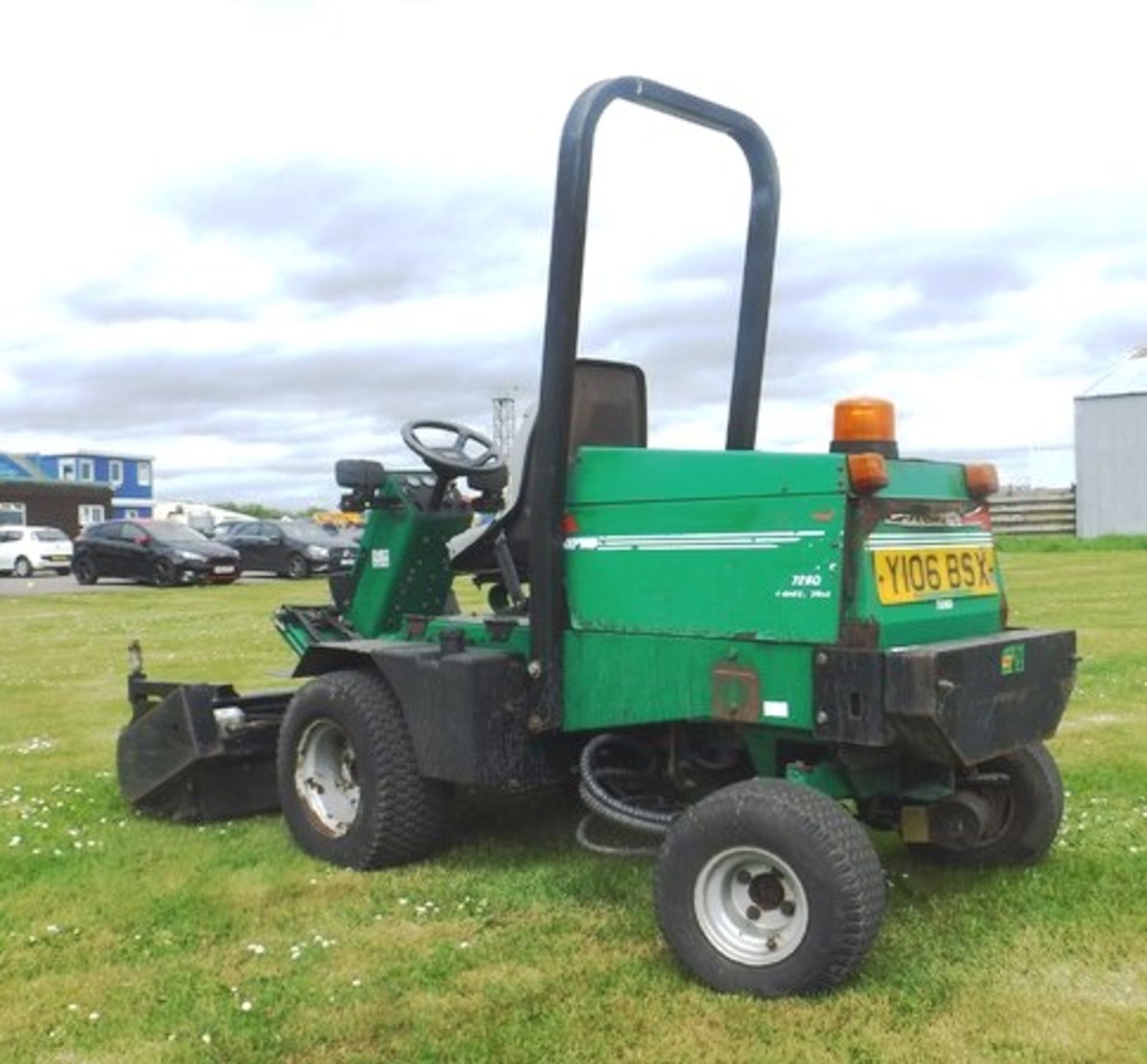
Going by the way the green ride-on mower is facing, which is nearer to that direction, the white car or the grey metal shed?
the white car

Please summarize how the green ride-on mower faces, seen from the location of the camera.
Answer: facing away from the viewer and to the left of the viewer

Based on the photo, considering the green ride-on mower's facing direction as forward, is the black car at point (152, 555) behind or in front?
in front

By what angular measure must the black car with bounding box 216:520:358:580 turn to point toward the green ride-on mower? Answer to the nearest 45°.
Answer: approximately 45° to its right

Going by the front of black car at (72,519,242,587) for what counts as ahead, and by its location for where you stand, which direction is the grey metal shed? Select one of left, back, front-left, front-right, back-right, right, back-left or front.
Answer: front-left

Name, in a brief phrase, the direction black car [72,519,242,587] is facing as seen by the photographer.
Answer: facing the viewer and to the right of the viewer

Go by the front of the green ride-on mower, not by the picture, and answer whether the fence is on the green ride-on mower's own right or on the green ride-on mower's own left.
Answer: on the green ride-on mower's own right

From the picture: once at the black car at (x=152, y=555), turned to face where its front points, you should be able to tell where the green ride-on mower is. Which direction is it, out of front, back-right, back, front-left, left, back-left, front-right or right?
front-right

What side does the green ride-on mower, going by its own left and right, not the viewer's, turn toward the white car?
front

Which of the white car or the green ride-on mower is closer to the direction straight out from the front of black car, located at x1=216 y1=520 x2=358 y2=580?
the green ride-on mower

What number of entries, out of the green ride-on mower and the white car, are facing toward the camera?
0

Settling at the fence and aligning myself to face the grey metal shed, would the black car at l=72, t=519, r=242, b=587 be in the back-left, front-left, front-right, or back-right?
back-right
